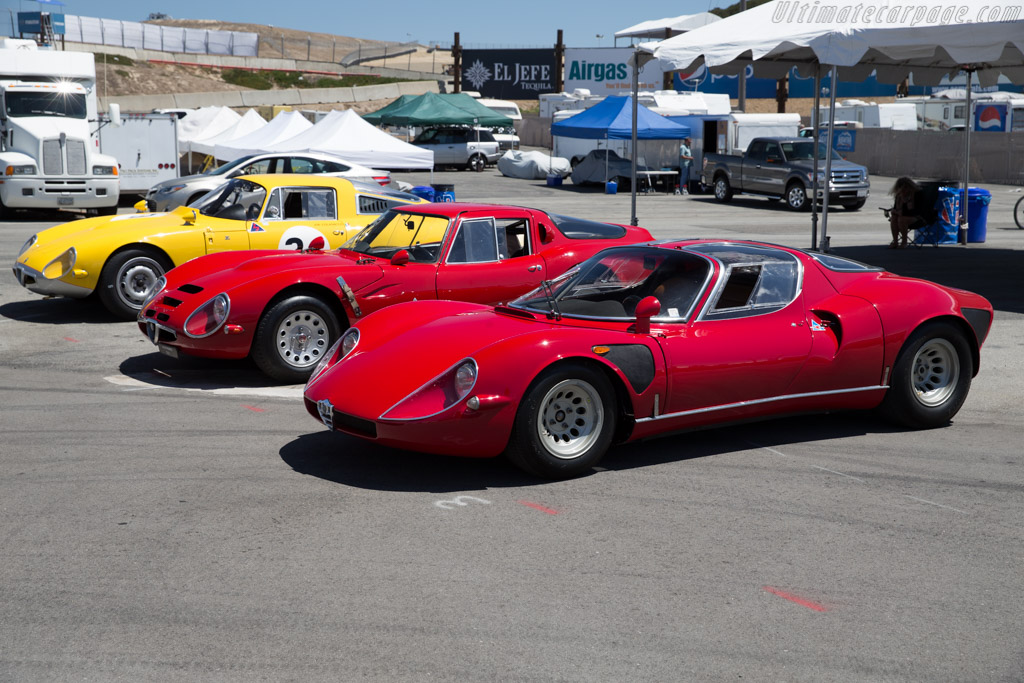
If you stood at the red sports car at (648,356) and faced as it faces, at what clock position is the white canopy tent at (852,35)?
The white canopy tent is roughly at 5 o'clock from the red sports car.

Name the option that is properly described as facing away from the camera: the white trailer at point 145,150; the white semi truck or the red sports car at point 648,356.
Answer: the white trailer

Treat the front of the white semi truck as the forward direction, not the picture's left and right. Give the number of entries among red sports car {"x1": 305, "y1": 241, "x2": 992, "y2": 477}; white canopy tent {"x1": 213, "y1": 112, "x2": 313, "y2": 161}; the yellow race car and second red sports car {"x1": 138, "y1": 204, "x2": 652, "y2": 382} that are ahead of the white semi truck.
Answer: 3

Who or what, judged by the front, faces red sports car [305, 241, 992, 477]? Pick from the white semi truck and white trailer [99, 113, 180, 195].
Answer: the white semi truck

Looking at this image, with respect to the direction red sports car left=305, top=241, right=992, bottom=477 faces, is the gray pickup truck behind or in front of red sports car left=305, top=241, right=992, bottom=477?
behind

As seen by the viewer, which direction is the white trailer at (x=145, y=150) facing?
away from the camera

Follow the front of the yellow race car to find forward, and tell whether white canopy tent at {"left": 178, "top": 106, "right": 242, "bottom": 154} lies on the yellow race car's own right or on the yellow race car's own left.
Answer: on the yellow race car's own right

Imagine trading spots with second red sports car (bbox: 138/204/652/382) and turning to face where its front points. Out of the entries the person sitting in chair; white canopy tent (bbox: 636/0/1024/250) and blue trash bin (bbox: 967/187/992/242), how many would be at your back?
3

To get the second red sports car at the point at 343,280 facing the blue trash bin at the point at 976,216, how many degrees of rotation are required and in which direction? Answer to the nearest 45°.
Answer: approximately 180°

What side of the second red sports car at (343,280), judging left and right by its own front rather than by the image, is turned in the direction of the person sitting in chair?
back

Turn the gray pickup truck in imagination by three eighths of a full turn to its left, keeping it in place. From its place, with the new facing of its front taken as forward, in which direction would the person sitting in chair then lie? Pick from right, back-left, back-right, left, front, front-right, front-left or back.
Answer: back
